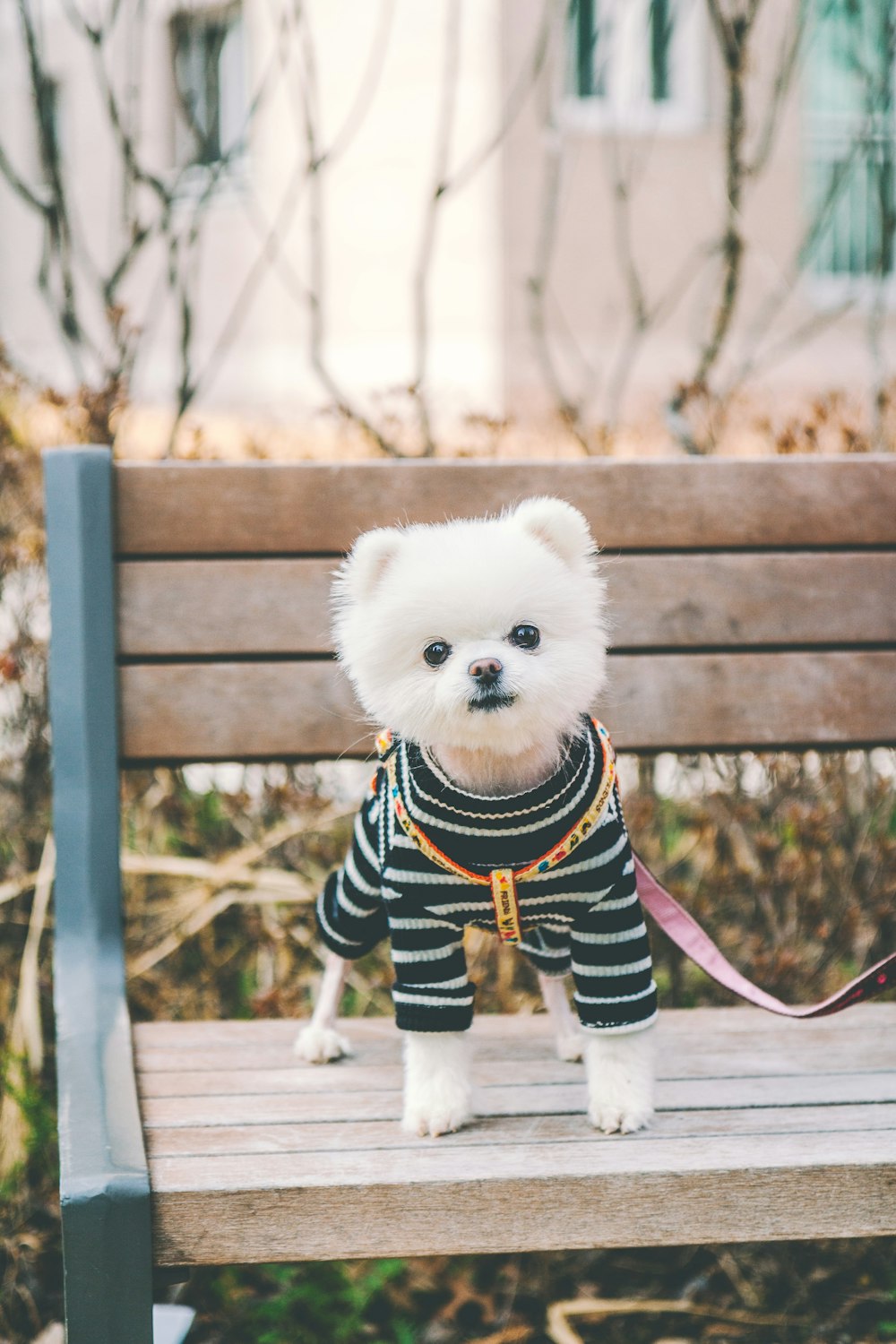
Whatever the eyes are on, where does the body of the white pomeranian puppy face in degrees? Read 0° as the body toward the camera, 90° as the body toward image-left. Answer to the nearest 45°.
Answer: approximately 0°

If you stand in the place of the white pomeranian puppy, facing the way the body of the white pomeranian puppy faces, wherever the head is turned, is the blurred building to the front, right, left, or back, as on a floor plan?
back

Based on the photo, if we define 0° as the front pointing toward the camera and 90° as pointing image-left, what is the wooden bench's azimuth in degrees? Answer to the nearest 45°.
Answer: approximately 0°

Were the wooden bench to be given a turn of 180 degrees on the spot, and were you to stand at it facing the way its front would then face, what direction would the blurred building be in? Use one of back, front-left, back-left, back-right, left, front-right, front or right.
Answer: front
